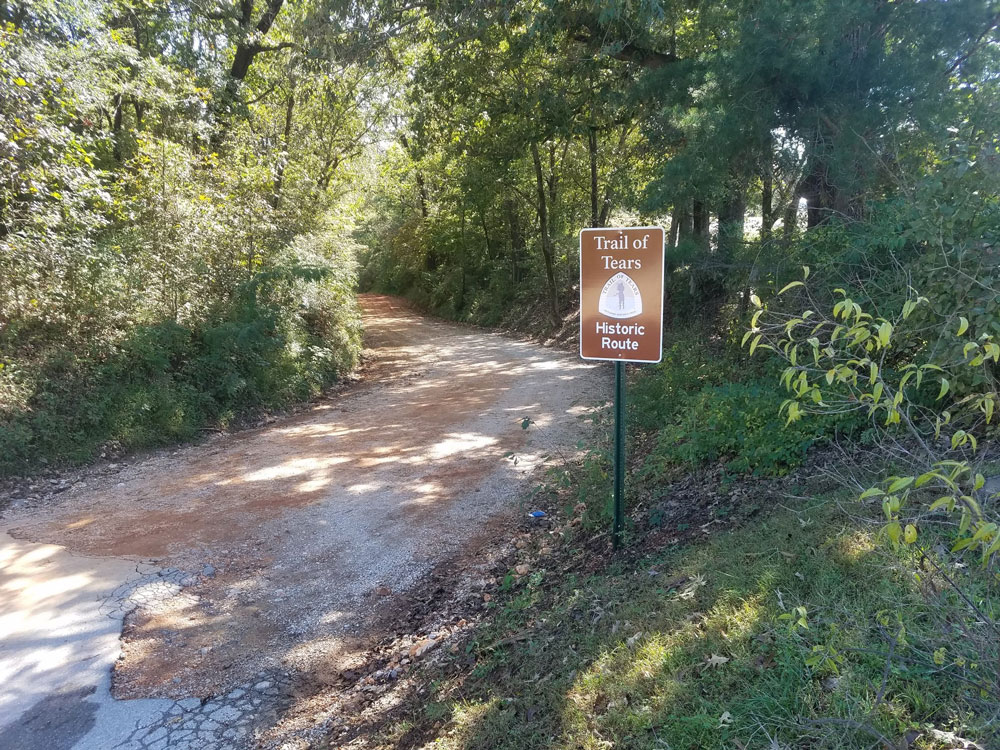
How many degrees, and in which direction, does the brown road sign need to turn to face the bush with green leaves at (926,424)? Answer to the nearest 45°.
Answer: approximately 45° to its left

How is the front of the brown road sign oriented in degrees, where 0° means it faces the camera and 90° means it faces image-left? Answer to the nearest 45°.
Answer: approximately 0°
